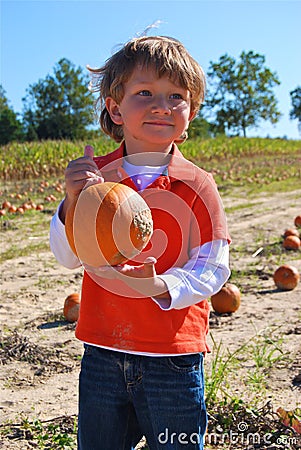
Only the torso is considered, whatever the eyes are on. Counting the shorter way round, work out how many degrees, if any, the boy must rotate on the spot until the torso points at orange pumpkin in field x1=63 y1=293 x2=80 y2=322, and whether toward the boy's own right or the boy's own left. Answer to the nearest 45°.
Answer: approximately 180°

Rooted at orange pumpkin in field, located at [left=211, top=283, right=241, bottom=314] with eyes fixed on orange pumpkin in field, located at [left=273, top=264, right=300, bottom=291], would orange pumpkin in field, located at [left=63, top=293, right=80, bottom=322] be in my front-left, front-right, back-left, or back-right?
back-left

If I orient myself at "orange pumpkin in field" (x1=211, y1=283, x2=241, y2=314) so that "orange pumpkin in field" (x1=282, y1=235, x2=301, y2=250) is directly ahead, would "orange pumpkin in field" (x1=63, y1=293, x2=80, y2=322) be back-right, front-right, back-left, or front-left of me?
back-left

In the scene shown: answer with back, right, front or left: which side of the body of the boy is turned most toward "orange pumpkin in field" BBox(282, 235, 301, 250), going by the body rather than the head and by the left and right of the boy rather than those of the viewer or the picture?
back

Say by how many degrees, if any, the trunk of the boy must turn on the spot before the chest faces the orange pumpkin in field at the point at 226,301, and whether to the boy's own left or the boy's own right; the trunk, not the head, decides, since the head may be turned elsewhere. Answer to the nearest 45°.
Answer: approximately 180°

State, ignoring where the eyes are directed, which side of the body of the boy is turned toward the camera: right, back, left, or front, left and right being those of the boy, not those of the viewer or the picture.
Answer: front

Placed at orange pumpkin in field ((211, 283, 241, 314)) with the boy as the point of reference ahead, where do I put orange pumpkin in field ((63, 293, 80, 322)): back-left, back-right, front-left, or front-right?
front-right

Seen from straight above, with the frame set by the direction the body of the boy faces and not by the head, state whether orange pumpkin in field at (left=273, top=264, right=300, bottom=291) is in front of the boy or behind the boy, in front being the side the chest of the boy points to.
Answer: behind

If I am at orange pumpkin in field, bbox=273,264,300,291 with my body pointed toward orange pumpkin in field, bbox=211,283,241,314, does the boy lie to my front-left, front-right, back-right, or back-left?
front-left
